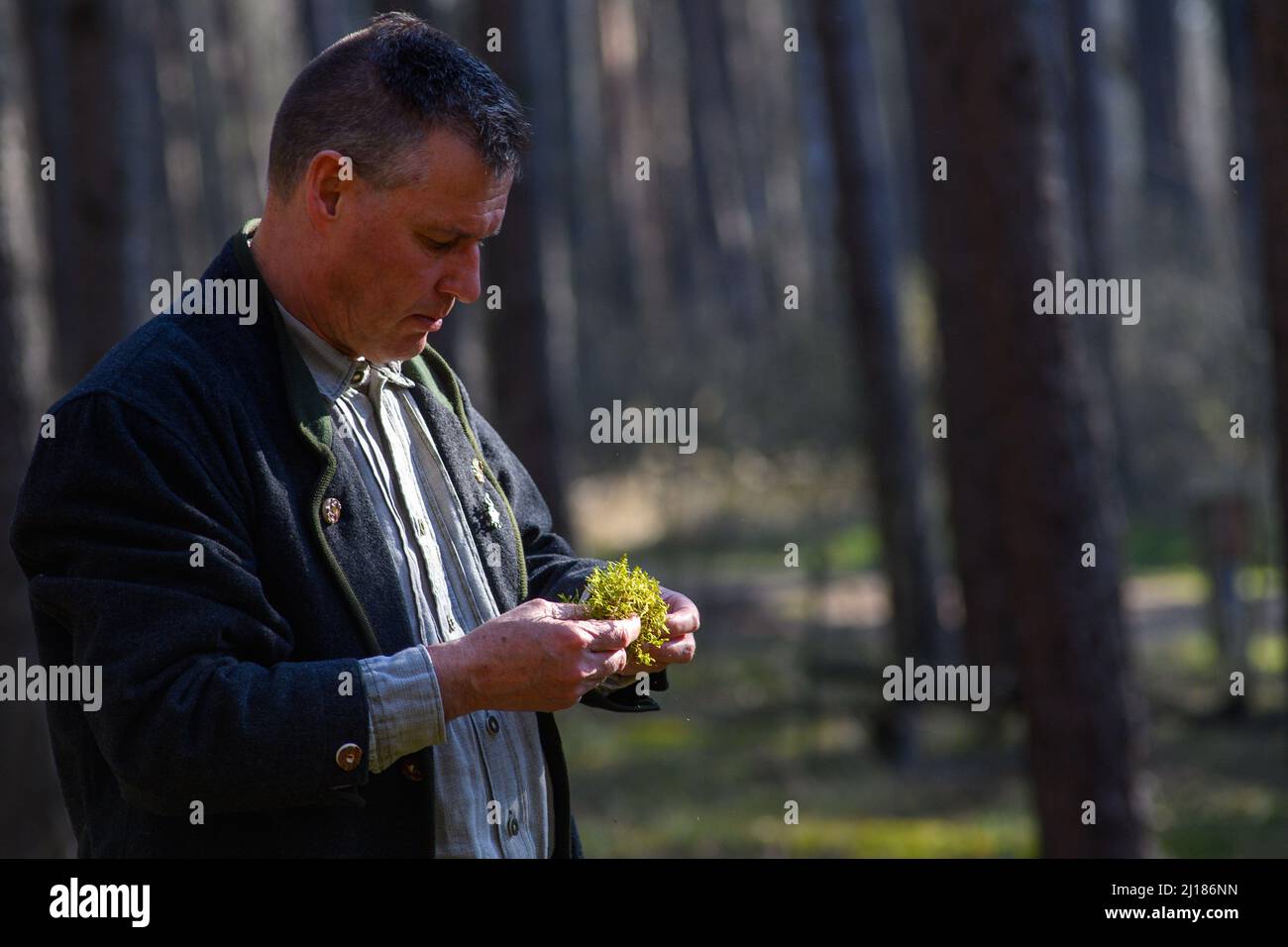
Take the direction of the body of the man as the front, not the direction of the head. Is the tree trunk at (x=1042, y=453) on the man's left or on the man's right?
on the man's left

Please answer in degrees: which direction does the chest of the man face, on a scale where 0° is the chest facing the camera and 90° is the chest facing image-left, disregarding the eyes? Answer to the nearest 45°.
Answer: approximately 315°

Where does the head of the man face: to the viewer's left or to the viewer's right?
to the viewer's right

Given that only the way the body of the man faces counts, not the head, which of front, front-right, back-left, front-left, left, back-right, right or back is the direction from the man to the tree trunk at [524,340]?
back-left

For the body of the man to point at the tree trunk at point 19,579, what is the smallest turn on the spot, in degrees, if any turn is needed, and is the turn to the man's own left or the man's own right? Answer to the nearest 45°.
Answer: approximately 135° to the man's own left

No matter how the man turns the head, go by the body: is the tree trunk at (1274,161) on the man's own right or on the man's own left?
on the man's own left
